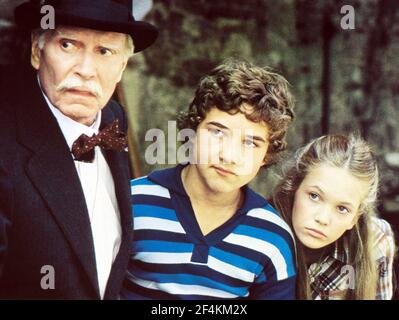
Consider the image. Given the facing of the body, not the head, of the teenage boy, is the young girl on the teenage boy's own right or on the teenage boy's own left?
on the teenage boy's own left

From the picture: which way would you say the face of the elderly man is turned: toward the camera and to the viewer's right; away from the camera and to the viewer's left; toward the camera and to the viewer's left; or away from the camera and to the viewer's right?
toward the camera and to the viewer's right

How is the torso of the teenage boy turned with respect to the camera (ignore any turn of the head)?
toward the camera

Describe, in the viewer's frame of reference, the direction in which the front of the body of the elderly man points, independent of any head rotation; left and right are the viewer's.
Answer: facing the viewer and to the right of the viewer

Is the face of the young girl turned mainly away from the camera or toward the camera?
toward the camera

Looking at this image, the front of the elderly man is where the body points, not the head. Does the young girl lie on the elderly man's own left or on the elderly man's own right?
on the elderly man's own left

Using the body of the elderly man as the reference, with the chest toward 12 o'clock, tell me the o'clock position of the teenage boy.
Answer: The teenage boy is roughly at 10 o'clock from the elderly man.

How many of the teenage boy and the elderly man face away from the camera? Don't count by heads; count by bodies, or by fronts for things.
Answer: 0

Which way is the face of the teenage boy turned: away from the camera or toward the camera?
toward the camera

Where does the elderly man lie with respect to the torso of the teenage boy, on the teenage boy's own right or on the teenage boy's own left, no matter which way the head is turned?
on the teenage boy's own right
